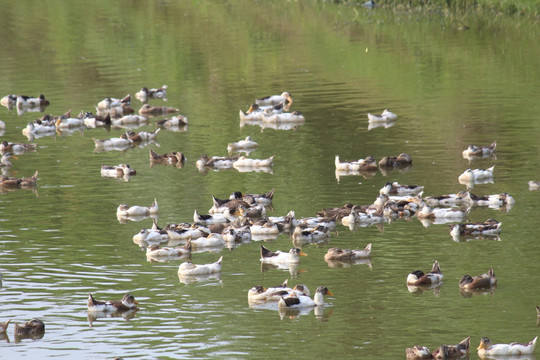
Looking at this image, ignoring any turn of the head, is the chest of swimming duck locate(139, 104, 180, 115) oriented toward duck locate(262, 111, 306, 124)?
no

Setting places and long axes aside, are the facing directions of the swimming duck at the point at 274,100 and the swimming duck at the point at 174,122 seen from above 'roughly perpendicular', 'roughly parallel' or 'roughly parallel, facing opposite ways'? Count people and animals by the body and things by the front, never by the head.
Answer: roughly parallel

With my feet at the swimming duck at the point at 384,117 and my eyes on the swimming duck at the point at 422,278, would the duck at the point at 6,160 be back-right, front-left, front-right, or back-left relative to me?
front-right

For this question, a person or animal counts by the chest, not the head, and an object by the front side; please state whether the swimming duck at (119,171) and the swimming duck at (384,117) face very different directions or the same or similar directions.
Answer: same or similar directions

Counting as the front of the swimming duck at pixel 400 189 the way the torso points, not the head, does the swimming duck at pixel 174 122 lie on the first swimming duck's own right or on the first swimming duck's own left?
on the first swimming duck's own right

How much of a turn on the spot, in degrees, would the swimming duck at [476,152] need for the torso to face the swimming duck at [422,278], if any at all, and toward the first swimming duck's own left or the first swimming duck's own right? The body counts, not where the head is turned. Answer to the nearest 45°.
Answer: approximately 90° to the first swimming duck's own left

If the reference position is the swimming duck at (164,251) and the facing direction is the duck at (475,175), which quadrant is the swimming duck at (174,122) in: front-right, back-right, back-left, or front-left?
front-left

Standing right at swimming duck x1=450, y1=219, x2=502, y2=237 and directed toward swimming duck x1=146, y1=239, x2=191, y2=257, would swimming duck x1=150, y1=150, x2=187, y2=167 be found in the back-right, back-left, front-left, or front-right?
front-right

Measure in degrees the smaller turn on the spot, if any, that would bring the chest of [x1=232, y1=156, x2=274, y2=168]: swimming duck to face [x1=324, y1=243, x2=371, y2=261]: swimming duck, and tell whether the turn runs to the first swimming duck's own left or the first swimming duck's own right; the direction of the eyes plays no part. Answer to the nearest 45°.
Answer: approximately 90° to the first swimming duck's own left

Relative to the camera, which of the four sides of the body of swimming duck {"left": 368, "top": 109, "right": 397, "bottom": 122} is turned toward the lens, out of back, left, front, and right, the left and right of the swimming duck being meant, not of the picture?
right

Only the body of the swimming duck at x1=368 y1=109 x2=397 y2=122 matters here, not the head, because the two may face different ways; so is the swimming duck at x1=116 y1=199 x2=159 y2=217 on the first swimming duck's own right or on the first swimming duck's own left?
on the first swimming duck's own right

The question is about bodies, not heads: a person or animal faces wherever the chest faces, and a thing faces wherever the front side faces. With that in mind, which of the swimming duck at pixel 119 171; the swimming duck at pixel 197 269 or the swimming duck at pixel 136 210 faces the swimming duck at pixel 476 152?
the swimming duck at pixel 119 171
